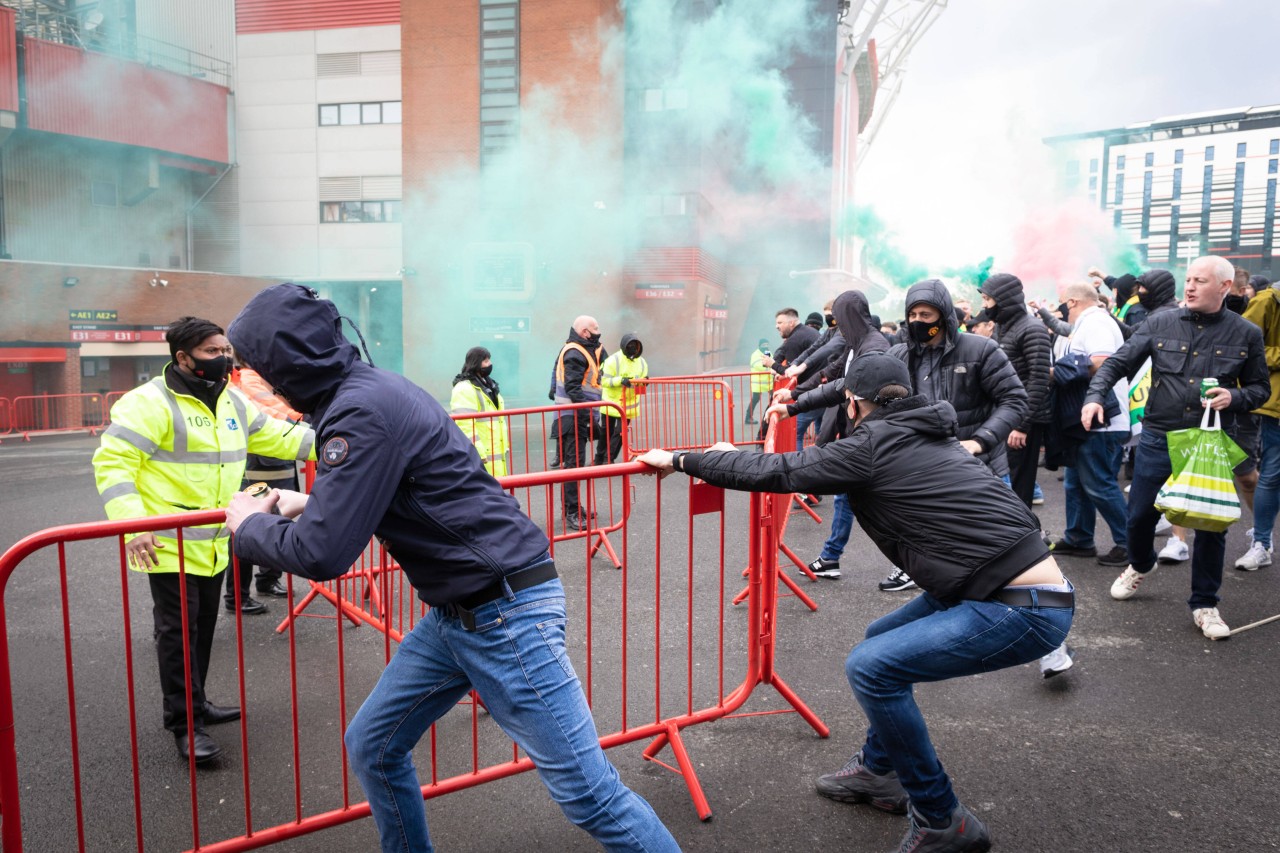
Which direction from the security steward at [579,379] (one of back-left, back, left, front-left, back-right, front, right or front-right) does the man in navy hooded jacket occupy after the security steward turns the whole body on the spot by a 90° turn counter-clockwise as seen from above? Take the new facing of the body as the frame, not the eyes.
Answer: back-right

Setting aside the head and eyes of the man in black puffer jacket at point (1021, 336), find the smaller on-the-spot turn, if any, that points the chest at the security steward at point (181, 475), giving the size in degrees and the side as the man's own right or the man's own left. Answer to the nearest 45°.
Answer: approximately 45° to the man's own left

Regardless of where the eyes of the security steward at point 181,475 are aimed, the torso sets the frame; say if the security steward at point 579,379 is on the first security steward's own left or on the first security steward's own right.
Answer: on the first security steward's own left

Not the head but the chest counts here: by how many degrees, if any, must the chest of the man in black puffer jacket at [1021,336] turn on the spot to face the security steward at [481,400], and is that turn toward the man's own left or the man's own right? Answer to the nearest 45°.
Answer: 0° — they already face them

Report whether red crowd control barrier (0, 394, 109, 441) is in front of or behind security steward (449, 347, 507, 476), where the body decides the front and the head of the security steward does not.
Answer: behind

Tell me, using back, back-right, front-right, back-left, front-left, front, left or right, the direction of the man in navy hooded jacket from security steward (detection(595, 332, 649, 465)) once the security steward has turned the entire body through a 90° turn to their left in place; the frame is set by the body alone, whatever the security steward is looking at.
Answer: back-right

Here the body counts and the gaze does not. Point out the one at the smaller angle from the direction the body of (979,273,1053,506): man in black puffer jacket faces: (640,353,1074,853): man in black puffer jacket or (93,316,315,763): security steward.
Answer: the security steward

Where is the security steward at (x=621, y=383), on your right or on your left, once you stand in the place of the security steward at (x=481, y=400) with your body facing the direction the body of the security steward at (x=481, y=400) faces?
on your left

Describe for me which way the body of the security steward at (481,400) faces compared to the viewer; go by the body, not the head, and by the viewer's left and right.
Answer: facing the viewer and to the right of the viewer

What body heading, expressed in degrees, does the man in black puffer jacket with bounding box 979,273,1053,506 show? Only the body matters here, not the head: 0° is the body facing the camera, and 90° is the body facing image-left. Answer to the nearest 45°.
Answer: approximately 90°

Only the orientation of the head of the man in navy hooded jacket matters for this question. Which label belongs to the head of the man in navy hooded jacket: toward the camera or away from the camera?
away from the camera

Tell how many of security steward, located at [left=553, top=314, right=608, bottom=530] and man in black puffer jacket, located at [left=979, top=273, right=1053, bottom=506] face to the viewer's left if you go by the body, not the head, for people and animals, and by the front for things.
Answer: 1

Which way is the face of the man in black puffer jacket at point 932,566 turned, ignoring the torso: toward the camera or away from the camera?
away from the camera

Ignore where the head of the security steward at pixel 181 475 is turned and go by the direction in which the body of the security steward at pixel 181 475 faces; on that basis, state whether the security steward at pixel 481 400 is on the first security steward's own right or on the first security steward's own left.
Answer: on the first security steward's own left
